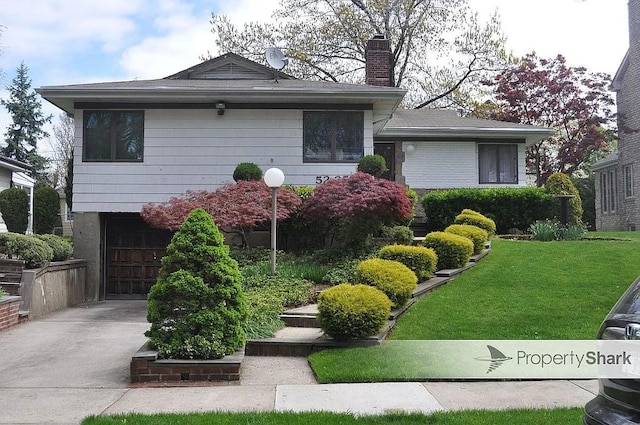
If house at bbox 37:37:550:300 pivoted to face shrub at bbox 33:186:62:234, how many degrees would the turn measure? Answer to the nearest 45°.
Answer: approximately 135° to its right

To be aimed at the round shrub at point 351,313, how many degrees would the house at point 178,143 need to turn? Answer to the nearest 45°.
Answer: approximately 45° to its left

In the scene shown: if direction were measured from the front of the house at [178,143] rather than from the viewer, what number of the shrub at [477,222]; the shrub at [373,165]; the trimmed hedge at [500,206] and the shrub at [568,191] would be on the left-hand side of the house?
4

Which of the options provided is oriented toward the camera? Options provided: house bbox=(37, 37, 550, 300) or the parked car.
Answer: the house

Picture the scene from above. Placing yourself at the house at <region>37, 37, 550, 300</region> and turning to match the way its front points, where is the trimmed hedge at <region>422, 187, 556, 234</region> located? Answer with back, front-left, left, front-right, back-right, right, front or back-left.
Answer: left

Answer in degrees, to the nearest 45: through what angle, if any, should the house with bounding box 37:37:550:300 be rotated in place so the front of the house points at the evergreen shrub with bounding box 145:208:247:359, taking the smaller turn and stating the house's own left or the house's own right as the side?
0° — it already faces it

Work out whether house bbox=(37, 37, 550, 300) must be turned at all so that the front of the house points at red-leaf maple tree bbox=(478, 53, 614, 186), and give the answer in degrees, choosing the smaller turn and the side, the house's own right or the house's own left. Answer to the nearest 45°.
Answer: approximately 135° to the house's own left

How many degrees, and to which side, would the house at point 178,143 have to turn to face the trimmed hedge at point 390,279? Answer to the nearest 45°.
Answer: approximately 45° to its left

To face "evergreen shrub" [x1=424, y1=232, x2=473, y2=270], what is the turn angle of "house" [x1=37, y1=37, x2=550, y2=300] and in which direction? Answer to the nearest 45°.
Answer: approximately 45° to its left

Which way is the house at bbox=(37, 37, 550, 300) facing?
toward the camera

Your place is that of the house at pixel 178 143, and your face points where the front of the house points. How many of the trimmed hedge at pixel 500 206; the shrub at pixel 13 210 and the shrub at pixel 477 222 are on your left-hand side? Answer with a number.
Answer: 2
